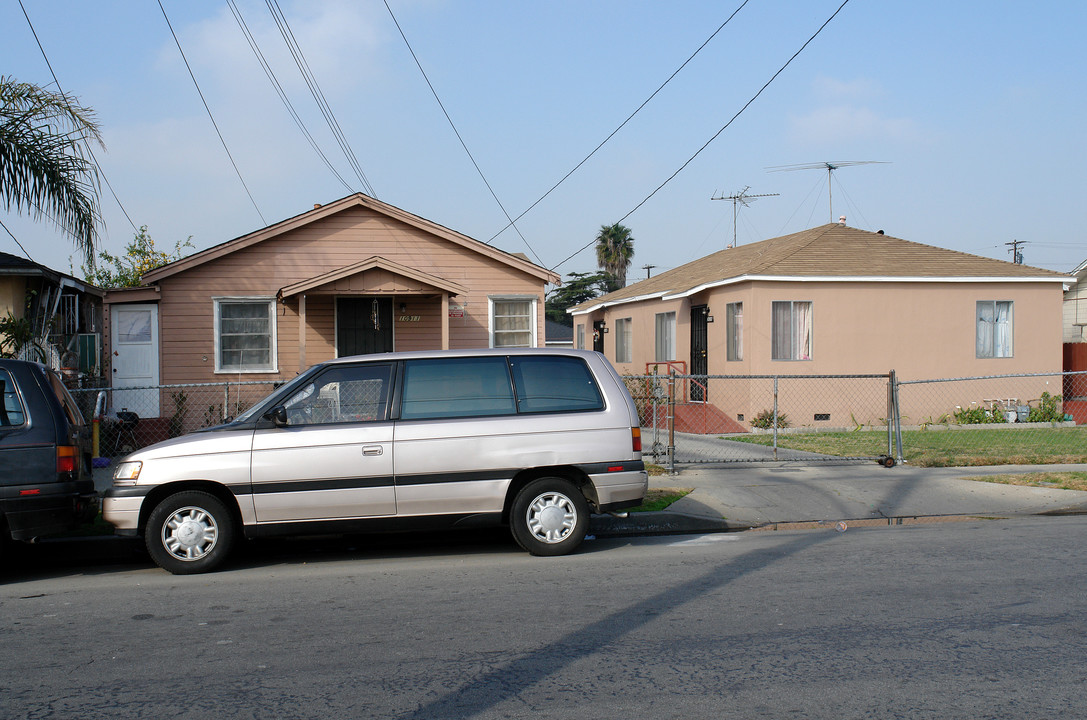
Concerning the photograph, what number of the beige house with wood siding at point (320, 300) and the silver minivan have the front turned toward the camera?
1

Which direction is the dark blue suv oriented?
to the viewer's left

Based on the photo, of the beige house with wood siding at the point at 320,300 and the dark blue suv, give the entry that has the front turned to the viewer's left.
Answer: the dark blue suv

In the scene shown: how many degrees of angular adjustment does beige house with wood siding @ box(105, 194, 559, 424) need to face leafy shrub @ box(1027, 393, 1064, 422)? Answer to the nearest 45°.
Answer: approximately 90° to its left

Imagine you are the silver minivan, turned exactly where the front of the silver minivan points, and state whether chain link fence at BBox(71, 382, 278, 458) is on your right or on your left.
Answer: on your right

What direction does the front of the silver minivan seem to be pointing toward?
to the viewer's left

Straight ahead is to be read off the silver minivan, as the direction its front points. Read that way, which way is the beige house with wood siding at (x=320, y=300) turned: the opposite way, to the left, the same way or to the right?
to the left

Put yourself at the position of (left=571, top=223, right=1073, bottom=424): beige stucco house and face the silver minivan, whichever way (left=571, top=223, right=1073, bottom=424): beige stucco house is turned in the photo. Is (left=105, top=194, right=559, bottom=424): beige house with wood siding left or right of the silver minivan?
right

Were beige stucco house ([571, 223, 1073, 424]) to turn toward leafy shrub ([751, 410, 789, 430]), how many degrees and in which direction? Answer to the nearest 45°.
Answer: approximately 45° to its left

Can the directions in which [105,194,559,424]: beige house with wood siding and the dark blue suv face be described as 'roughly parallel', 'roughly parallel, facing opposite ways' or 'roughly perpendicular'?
roughly perpendicular

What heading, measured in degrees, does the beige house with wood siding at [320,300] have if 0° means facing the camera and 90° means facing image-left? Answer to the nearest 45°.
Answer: approximately 0°

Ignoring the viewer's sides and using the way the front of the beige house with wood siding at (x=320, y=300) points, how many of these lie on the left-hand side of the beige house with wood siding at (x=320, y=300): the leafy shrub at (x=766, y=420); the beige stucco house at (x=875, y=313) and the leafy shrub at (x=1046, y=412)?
3

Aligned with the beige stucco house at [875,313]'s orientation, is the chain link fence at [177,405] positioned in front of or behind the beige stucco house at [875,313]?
in front
